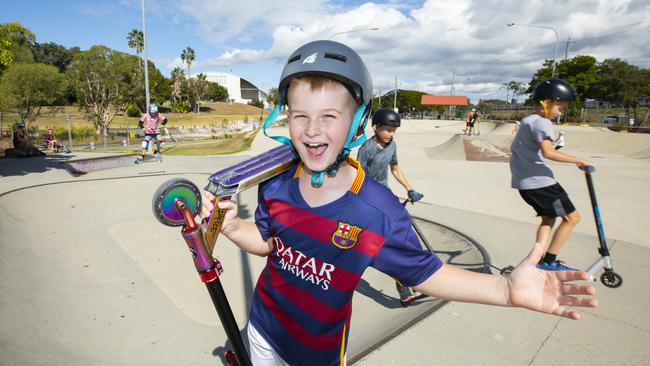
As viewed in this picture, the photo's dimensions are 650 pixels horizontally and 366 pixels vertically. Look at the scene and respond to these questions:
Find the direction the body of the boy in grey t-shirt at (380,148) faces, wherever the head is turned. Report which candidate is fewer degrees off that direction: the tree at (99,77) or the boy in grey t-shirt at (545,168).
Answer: the boy in grey t-shirt

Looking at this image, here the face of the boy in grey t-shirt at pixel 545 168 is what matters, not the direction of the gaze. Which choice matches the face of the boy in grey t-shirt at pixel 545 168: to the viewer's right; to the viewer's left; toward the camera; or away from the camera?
to the viewer's right

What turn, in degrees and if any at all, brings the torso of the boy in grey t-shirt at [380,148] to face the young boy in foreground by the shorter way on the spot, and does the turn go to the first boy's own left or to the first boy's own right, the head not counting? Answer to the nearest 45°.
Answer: approximately 45° to the first boy's own right

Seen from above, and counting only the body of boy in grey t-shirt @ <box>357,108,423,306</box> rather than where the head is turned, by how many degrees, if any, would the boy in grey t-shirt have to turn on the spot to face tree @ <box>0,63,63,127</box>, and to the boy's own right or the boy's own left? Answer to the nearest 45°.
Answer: approximately 180°

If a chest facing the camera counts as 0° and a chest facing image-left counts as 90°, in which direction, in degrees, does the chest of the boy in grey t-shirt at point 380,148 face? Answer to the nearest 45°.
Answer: approximately 315°

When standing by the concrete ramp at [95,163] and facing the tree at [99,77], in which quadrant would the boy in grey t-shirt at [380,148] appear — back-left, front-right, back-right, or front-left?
back-right

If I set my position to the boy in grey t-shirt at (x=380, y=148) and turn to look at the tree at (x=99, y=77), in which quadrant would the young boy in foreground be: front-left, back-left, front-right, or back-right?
back-left

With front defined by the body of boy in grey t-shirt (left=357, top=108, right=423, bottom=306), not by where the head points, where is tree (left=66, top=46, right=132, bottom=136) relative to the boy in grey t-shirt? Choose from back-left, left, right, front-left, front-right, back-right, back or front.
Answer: back
